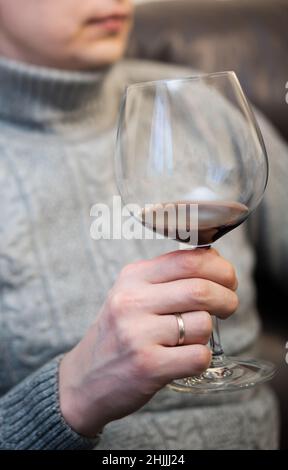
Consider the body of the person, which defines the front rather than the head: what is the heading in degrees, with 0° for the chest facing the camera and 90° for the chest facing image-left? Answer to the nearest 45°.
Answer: approximately 315°
